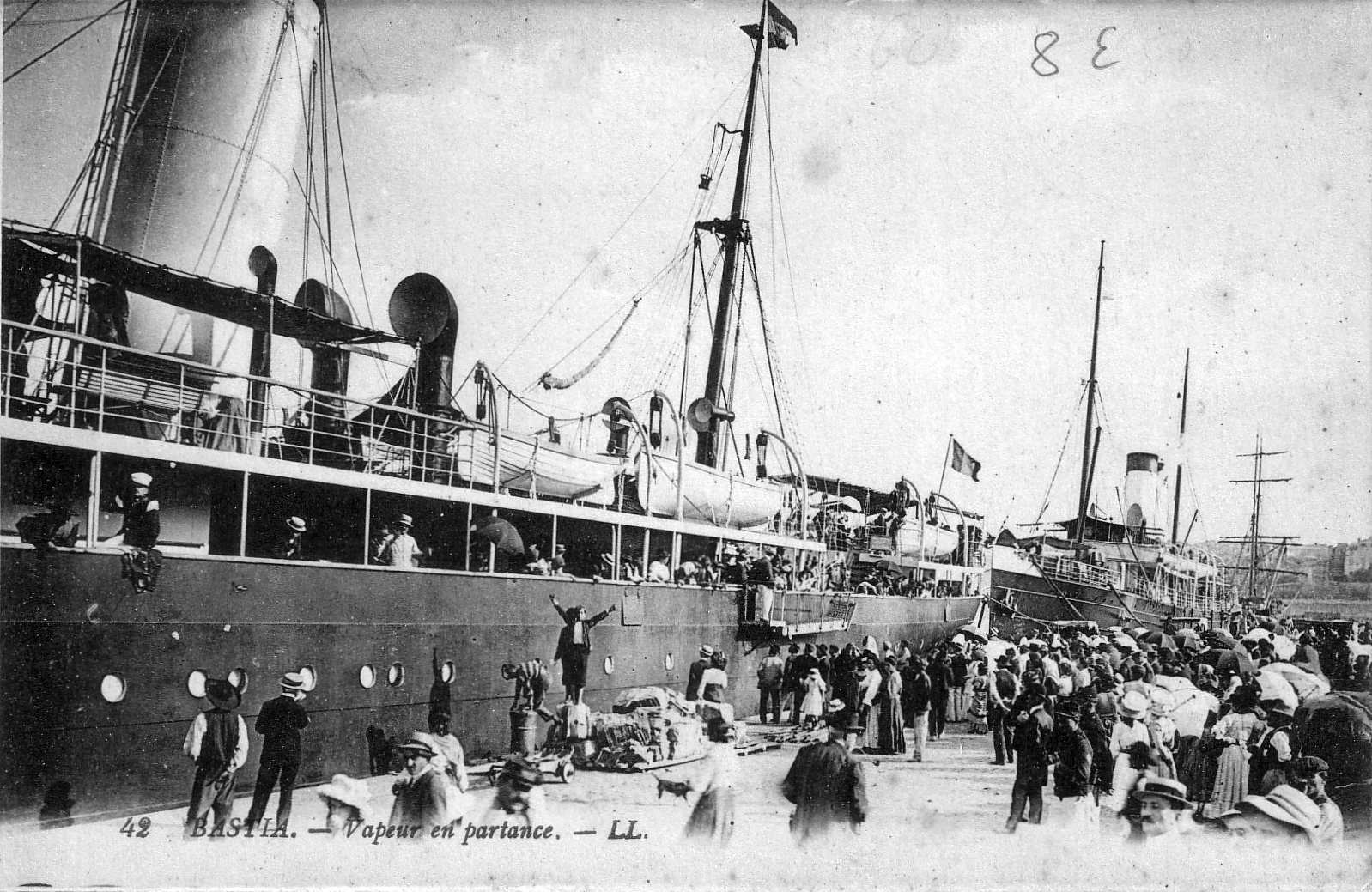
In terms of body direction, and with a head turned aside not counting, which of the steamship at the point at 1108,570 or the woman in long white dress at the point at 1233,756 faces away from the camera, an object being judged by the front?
the woman in long white dress

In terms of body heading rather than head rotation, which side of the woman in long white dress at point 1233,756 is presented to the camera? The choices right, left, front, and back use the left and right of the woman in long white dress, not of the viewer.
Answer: back

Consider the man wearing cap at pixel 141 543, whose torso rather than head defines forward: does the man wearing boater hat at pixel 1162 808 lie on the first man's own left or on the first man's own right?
on the first man's own left

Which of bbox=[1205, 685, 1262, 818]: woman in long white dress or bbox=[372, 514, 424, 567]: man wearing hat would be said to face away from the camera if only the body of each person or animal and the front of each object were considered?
the woman in long white dress

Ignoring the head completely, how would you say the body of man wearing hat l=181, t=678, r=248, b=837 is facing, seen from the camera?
away from the camera

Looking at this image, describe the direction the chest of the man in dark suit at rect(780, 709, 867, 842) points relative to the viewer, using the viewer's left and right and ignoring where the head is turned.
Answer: facing away from the viewer and to the right of the viewer
